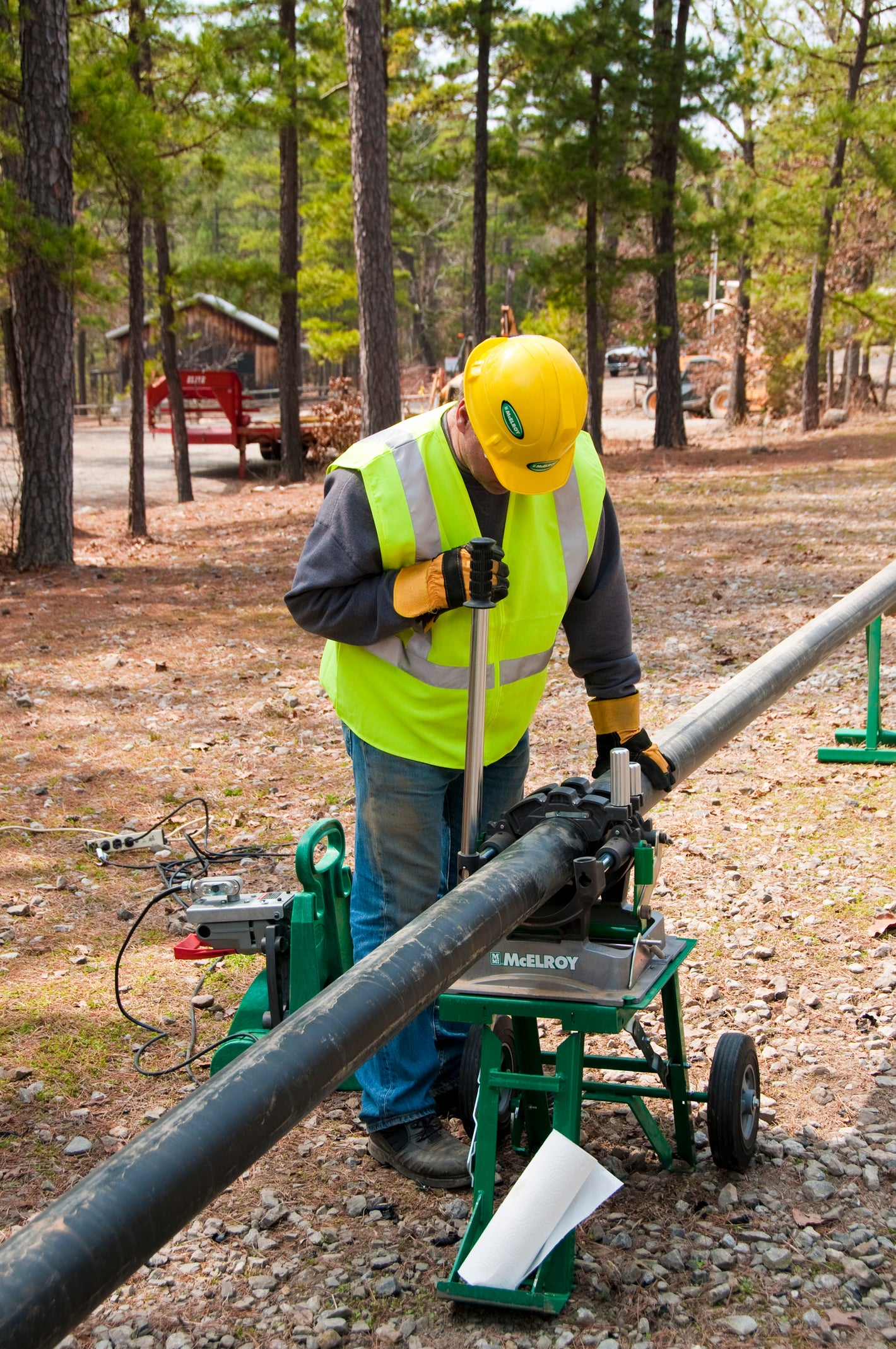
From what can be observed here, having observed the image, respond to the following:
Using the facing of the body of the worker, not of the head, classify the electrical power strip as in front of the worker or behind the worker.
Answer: behind

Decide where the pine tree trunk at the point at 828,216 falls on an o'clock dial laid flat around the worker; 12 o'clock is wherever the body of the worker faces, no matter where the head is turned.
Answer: The pine tree trunk is roughly at 8 o'clock from the worker.

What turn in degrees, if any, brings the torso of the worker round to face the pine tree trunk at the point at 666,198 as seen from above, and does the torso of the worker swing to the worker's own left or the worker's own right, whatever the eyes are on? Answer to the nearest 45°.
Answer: approximately 135° to the worker's own left

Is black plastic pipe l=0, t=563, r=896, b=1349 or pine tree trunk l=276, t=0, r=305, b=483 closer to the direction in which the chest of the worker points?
the black plastic pipe

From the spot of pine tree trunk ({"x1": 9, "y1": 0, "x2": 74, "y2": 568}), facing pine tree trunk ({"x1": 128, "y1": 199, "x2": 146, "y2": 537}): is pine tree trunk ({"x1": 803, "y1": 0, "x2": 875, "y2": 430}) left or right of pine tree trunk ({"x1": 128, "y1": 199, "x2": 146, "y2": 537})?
right

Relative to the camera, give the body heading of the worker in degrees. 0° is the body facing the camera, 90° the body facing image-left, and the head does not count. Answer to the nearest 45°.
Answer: approximately 315°

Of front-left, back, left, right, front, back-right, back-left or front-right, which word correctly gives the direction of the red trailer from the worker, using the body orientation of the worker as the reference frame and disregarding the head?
back-left

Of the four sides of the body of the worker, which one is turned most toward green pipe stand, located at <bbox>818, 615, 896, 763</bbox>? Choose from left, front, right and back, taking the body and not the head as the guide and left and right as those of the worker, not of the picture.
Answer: left

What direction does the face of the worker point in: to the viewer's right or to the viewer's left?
to the viewer's right

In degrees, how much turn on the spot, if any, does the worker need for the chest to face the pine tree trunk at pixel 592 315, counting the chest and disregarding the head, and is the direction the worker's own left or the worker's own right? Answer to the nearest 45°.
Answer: approximately 135° to the worker's own left
